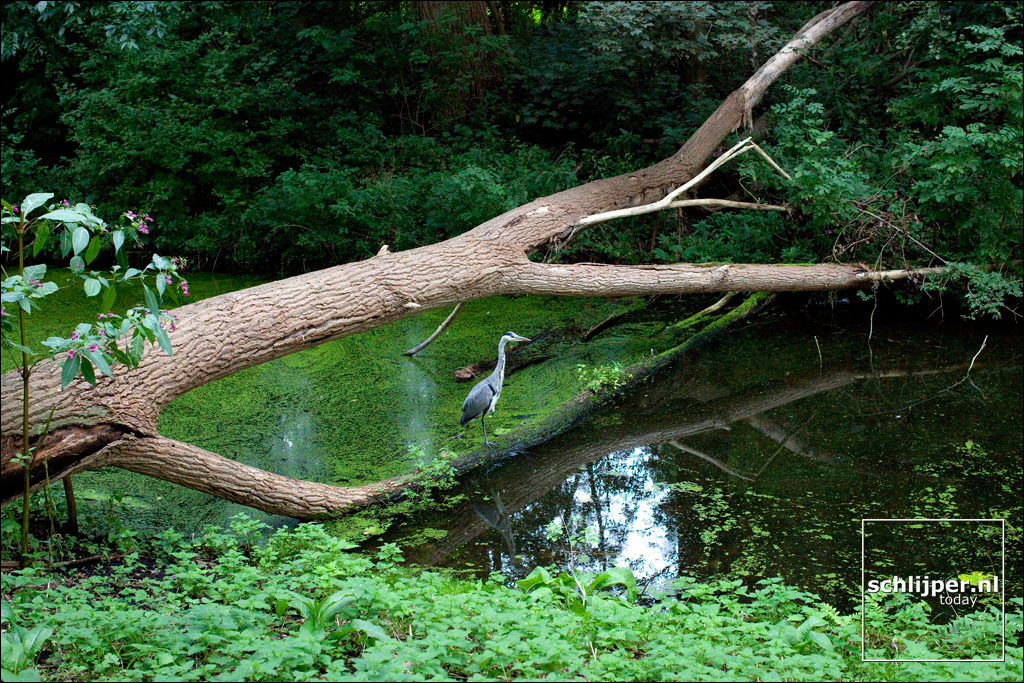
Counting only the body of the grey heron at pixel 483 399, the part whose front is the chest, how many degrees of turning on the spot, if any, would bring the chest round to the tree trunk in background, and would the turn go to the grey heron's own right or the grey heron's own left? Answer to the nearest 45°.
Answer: approximately 90° to the grey heron's own left

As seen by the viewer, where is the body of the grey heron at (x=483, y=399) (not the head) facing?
to the viewer's right

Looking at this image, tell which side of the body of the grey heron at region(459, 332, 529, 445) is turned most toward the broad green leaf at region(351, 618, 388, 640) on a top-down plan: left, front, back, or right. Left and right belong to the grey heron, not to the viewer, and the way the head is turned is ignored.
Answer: right

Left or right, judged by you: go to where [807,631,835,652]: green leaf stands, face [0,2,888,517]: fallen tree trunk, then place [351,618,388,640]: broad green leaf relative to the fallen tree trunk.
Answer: left

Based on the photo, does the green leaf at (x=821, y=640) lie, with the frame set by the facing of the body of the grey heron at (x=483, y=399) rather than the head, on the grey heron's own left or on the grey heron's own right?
on the grey heron's own right
